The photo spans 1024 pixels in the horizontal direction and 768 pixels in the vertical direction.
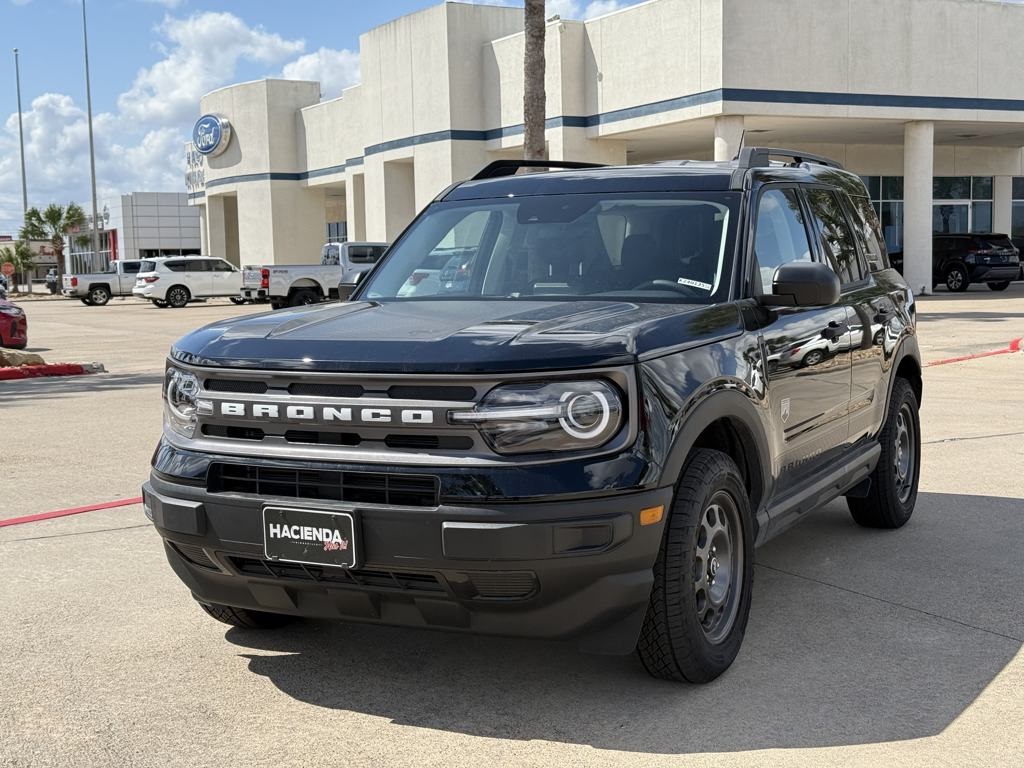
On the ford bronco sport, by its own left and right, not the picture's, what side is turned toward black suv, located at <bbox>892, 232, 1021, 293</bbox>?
back

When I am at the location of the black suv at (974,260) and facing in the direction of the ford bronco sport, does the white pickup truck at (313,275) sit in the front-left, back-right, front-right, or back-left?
front-right

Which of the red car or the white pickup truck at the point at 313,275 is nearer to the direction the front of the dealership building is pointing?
the red car

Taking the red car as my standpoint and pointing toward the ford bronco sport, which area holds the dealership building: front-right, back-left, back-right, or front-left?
back-left

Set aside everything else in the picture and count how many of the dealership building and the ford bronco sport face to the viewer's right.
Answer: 0

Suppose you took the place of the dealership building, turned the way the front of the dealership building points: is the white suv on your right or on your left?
on your right

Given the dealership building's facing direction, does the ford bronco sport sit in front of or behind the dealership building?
in front

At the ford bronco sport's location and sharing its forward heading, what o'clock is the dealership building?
The dealership building is roughly at 5 o'clock from the ford bronco sport.

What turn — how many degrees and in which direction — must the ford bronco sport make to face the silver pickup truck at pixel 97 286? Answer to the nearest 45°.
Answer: approximately 135° to its right

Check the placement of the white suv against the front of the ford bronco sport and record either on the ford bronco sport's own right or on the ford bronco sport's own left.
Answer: on the ford bronco sport's own right

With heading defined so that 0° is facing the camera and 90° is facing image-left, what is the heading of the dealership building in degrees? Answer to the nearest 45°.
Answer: approximately 45°

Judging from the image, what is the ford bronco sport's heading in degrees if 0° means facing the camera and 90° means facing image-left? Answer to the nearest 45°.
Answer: approximately 45°

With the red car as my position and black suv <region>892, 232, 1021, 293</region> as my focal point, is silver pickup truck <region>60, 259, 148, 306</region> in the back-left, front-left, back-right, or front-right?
front-left

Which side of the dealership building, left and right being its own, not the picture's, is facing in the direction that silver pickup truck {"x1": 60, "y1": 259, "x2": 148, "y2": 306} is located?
right

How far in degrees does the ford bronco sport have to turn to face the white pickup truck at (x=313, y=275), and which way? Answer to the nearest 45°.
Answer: approximately 135° to its right

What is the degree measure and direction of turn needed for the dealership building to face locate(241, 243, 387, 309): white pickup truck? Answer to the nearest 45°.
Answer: approximately 45° to its right

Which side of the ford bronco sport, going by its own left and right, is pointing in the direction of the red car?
right
